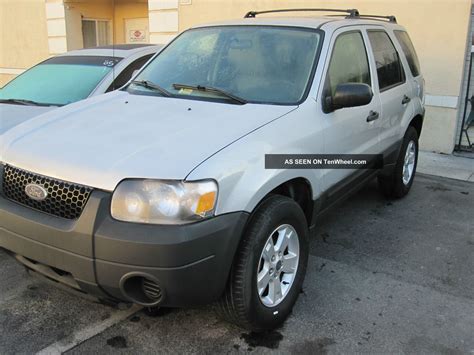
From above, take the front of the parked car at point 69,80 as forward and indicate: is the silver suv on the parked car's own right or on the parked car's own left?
on the parked car's own left

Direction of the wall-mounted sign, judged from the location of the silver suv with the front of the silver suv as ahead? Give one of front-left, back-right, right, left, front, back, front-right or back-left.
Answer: back-right

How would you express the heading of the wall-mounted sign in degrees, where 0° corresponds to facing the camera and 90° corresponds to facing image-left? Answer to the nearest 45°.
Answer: approximately 0°

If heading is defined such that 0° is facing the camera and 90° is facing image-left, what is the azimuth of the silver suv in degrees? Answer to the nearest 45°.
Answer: approximately 45°

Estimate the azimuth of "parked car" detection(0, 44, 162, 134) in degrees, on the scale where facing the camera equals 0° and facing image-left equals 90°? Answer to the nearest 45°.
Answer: approximately 45°

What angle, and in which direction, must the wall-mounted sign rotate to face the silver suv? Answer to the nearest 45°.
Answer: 0° — it already faces it

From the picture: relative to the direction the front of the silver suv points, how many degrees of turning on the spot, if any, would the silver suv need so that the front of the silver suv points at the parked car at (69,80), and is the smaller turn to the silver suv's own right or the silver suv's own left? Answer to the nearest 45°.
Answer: approximately 90° to the silver suv's own right
